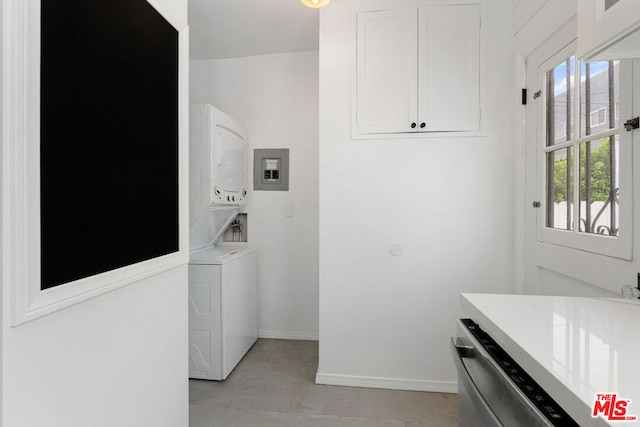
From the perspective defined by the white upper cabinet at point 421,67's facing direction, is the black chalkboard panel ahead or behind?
ahead

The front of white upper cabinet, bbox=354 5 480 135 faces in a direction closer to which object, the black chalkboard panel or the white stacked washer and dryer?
the black chalkboard panel

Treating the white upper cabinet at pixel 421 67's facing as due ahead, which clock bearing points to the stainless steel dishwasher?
The stainless steel dishwasher is roughly at 12 o'clock from the white upper cabinet.

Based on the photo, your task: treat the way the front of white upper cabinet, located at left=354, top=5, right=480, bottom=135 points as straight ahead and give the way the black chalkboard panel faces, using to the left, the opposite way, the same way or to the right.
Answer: to the left

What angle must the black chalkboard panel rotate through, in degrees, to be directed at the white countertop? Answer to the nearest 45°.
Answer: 0° — it already faces it

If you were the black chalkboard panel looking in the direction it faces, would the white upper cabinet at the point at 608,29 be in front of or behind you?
in front

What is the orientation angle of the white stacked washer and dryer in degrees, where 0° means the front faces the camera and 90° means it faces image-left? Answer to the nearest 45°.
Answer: approximately 315°

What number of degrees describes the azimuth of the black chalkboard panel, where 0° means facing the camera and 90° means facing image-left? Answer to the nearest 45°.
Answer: approximately 315°
